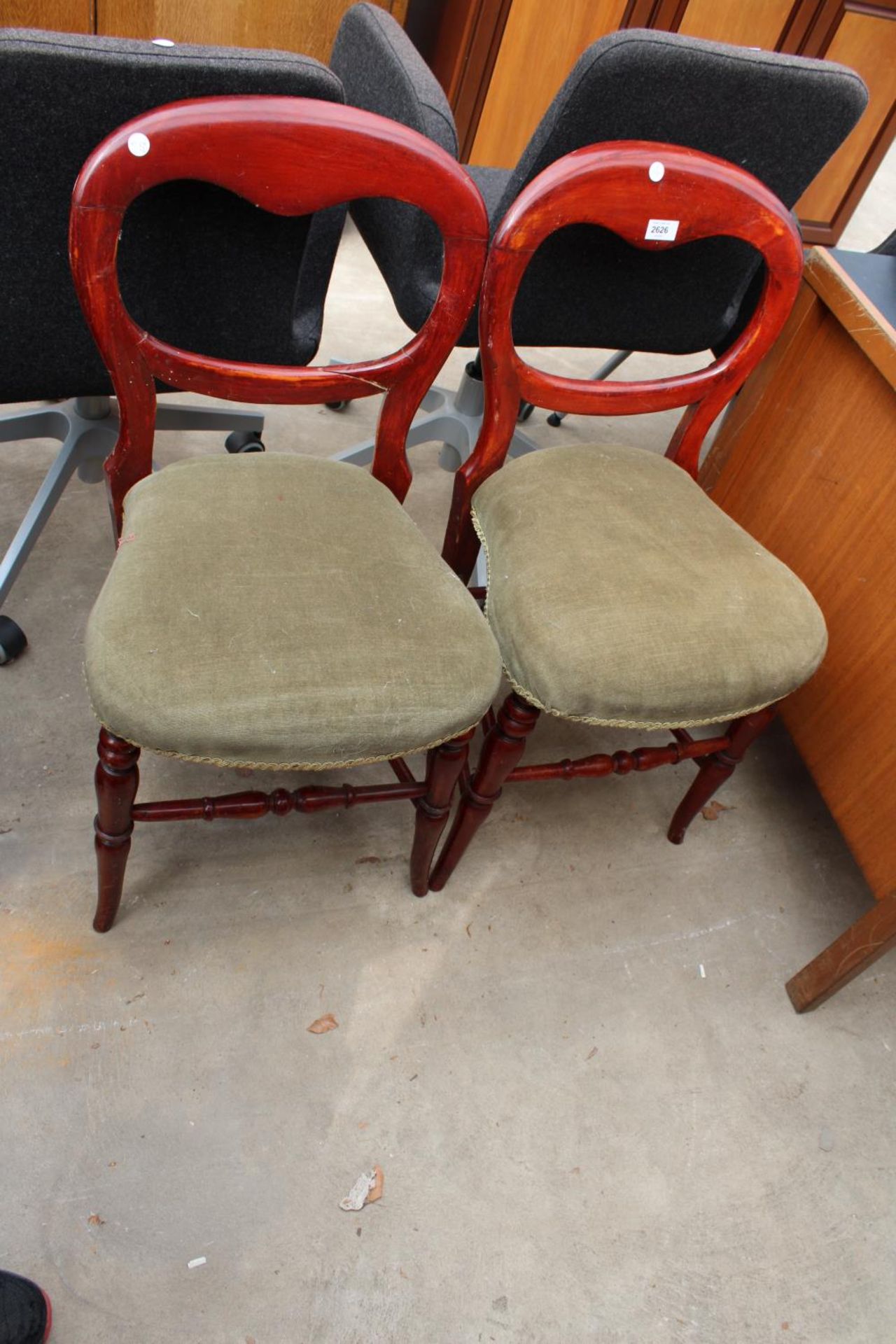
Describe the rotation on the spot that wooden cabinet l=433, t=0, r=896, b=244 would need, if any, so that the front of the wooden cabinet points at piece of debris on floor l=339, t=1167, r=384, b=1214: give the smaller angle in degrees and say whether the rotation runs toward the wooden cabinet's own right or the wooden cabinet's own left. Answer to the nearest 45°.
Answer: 0° — it already faces it

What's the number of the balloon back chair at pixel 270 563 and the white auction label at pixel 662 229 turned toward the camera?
2

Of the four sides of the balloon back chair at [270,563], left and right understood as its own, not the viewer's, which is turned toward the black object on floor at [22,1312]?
front

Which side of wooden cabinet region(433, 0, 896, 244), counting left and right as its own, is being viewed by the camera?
front

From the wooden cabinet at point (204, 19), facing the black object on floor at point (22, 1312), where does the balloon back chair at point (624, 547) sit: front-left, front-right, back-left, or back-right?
front-left

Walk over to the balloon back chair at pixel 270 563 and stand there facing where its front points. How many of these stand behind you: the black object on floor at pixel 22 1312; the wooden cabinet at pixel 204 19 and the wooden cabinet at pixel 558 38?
2

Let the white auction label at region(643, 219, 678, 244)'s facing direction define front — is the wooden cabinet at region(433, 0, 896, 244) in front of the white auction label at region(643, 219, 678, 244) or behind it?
behind

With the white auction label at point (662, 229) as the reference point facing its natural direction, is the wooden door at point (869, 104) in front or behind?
behind

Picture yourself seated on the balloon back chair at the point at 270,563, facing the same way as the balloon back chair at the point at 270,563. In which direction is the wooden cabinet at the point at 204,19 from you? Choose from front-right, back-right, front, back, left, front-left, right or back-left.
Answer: back

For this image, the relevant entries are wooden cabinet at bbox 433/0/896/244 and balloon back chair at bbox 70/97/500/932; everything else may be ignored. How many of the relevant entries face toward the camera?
2

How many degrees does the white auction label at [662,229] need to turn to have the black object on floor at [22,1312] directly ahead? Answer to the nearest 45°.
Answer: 0° — it already faces it

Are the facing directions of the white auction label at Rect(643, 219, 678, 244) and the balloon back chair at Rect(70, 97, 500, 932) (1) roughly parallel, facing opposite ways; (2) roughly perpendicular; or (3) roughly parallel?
roughly parallel

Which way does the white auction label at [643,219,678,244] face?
toward the camera

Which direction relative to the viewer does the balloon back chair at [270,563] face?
toward the camera

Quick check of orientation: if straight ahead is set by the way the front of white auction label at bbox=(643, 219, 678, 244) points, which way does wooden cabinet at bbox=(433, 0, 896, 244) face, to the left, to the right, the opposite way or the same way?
the same way

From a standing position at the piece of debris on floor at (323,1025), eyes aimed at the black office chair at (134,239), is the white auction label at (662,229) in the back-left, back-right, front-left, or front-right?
front-right
